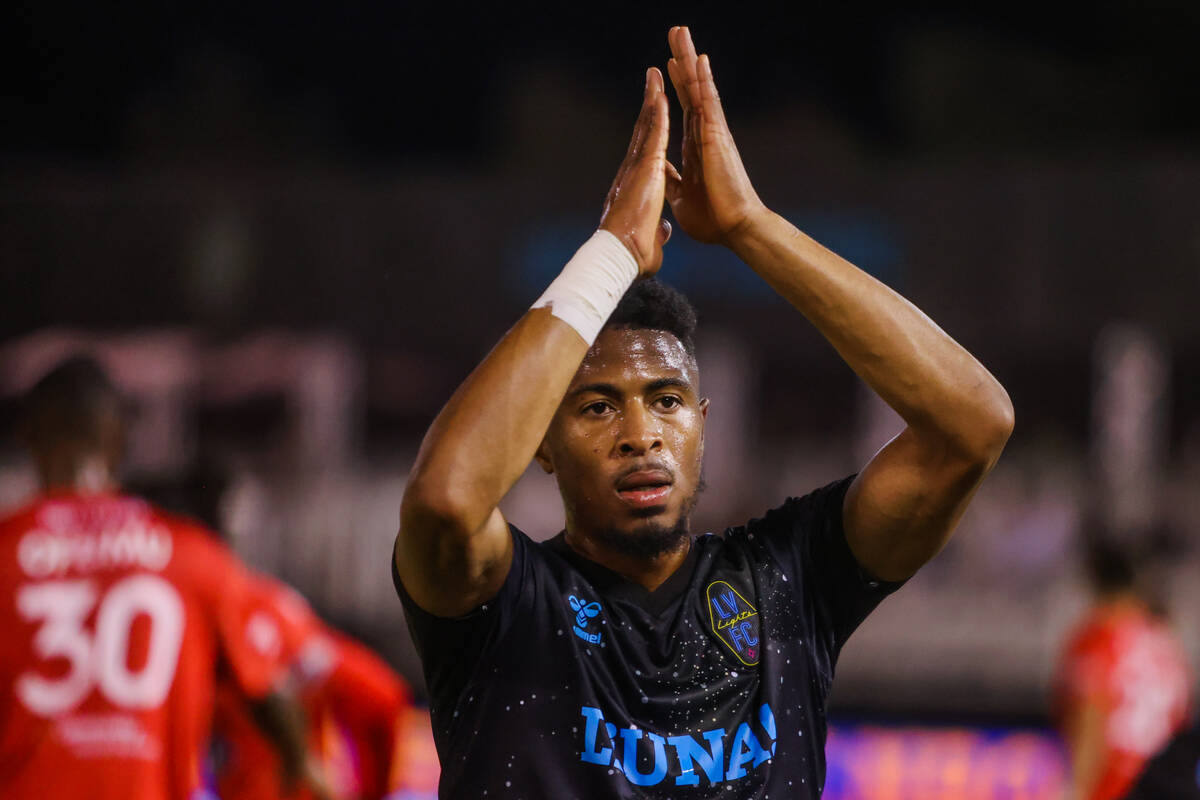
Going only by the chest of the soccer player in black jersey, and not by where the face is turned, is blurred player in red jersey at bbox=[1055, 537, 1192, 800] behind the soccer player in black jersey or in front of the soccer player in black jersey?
behind

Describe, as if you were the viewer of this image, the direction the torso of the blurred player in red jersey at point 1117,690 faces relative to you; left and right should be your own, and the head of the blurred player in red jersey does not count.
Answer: facing away from the viewer and to the left of the viewer

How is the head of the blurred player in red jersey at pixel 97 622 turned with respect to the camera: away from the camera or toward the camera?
away from the camera

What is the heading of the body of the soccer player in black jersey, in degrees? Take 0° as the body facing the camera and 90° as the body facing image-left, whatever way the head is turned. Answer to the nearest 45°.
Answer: approximately 0°

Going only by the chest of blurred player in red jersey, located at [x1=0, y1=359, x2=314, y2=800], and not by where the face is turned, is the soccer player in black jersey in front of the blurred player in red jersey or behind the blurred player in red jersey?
behind

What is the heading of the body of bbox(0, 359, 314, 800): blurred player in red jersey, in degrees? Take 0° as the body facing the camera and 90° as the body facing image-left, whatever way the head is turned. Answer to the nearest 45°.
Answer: approximately 180°

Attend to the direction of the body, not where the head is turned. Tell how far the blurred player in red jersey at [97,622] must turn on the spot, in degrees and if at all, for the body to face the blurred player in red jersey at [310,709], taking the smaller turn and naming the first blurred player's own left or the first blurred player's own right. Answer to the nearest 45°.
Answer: approximately 45° to the first blurred player's own right

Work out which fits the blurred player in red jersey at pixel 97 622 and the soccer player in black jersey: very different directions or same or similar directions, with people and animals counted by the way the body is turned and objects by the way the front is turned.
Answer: very different directions

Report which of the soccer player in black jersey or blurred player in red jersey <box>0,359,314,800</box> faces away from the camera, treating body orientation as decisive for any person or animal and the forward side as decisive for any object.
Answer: the blurred player in red jersey

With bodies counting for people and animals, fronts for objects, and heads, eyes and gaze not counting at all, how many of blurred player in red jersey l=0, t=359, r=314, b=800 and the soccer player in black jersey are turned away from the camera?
1
